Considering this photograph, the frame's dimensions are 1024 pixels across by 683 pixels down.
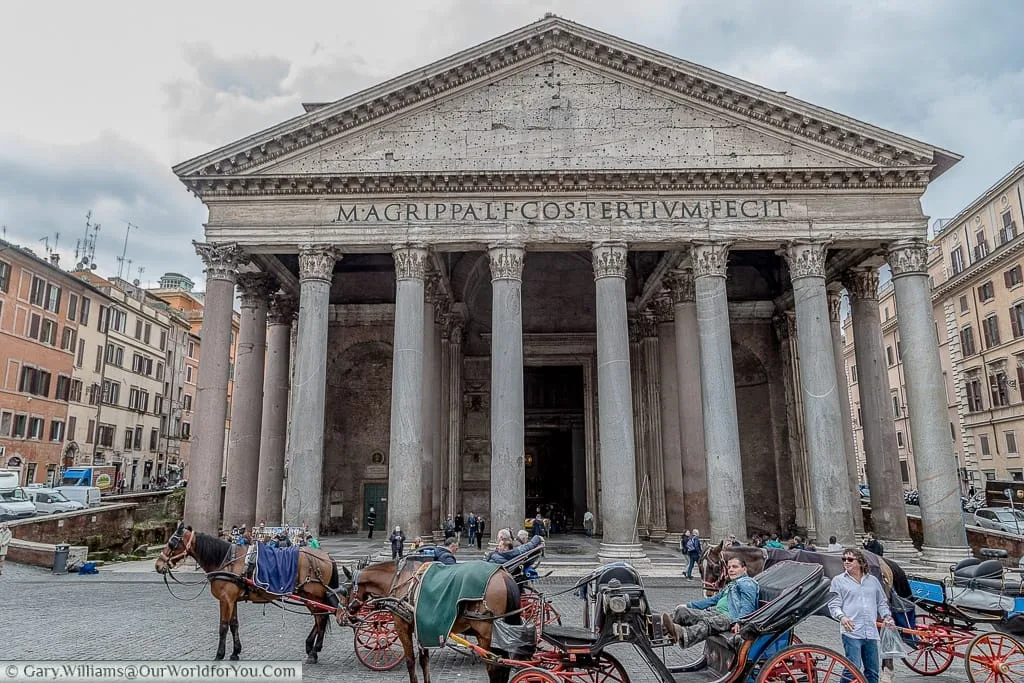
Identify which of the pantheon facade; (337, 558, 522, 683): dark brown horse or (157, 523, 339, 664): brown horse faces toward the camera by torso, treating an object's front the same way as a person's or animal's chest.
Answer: the pantheon facade

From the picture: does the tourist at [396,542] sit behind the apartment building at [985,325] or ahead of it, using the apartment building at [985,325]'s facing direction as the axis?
ahead

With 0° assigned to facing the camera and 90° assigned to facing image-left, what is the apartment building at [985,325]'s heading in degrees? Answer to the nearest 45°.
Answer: approximately 45°

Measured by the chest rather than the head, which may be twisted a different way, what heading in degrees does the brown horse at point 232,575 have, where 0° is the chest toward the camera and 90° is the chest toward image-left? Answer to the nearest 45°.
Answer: approximately 90°

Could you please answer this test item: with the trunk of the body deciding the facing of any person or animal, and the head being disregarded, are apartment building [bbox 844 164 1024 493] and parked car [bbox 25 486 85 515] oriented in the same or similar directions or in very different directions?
very different directions

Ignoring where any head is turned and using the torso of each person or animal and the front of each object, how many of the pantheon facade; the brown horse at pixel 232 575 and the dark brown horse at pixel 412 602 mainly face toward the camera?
1

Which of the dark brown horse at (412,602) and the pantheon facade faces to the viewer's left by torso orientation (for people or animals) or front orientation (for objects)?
the dark brown horse

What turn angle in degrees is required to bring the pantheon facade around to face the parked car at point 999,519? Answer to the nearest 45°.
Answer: approximately 135° to its left

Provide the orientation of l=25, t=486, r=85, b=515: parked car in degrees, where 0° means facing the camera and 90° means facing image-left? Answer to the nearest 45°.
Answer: approximately 315°

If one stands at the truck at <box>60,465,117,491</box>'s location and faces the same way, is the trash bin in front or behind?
in front

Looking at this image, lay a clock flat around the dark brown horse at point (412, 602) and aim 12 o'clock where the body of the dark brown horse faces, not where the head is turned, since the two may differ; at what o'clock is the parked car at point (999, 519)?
The parked car is roughly at 5 o'clock from the dark brown horse.

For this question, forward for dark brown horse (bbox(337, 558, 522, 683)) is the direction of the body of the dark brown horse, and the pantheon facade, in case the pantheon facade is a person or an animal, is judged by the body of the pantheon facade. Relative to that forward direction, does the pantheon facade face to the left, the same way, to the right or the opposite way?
to the left

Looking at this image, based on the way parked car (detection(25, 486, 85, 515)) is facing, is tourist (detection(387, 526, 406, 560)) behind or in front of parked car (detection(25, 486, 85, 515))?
in front

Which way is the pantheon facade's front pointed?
toward the camera
